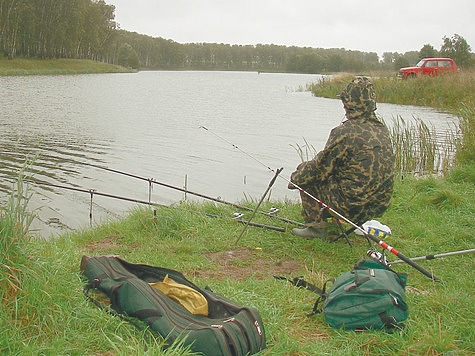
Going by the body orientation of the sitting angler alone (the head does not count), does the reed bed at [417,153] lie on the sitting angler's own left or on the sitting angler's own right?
on the sitting angler's own right

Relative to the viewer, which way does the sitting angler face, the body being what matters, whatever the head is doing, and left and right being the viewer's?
facing away from the viewer and to the left of the viewer

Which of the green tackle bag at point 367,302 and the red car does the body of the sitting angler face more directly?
the red car

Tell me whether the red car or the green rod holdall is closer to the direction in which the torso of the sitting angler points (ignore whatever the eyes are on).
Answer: the red car

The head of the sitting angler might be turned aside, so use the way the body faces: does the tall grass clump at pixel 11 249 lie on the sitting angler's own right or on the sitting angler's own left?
on the sitting angler's own left

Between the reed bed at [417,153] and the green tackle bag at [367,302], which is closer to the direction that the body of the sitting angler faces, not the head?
the reed bed

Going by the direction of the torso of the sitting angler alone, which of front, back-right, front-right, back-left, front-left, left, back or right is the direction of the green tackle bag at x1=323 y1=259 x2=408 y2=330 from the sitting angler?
back-left

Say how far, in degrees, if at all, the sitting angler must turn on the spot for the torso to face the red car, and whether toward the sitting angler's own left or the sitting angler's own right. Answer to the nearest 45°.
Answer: approximately 45° to the sitting angler's own right

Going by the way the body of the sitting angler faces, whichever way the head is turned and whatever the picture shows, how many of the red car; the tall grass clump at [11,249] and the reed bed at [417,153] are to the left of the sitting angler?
1
